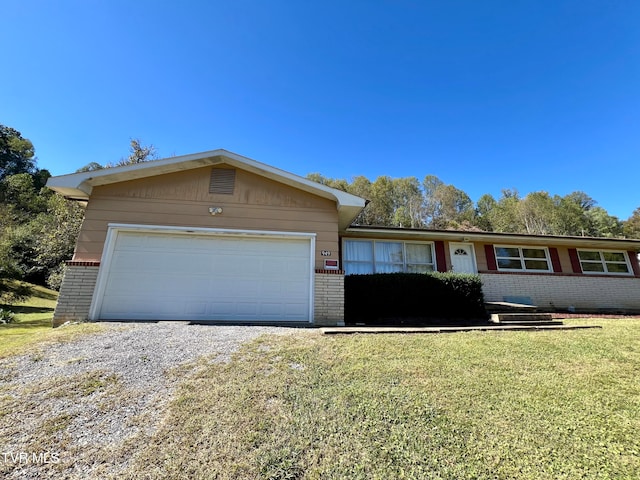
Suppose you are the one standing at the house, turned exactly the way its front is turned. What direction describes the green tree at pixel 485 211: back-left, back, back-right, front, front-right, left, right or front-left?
back-left

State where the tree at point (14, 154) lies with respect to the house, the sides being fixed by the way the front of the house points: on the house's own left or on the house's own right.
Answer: on the house's own right

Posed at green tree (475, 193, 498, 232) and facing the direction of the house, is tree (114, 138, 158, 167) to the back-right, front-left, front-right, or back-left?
front-right

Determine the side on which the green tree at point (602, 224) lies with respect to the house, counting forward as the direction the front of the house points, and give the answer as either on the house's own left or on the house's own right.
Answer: on the house's own left

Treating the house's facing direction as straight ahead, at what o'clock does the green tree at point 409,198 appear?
The green tree is roughly at 7 o'clock from the house.

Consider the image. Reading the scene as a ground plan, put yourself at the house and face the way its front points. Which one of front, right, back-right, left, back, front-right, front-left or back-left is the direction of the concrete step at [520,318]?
left

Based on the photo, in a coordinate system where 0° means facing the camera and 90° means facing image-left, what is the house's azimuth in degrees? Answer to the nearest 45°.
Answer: approximately 0°

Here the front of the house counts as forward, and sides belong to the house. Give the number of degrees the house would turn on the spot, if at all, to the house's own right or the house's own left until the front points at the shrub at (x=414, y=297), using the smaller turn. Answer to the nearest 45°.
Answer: approximately 90° to the house's own left
